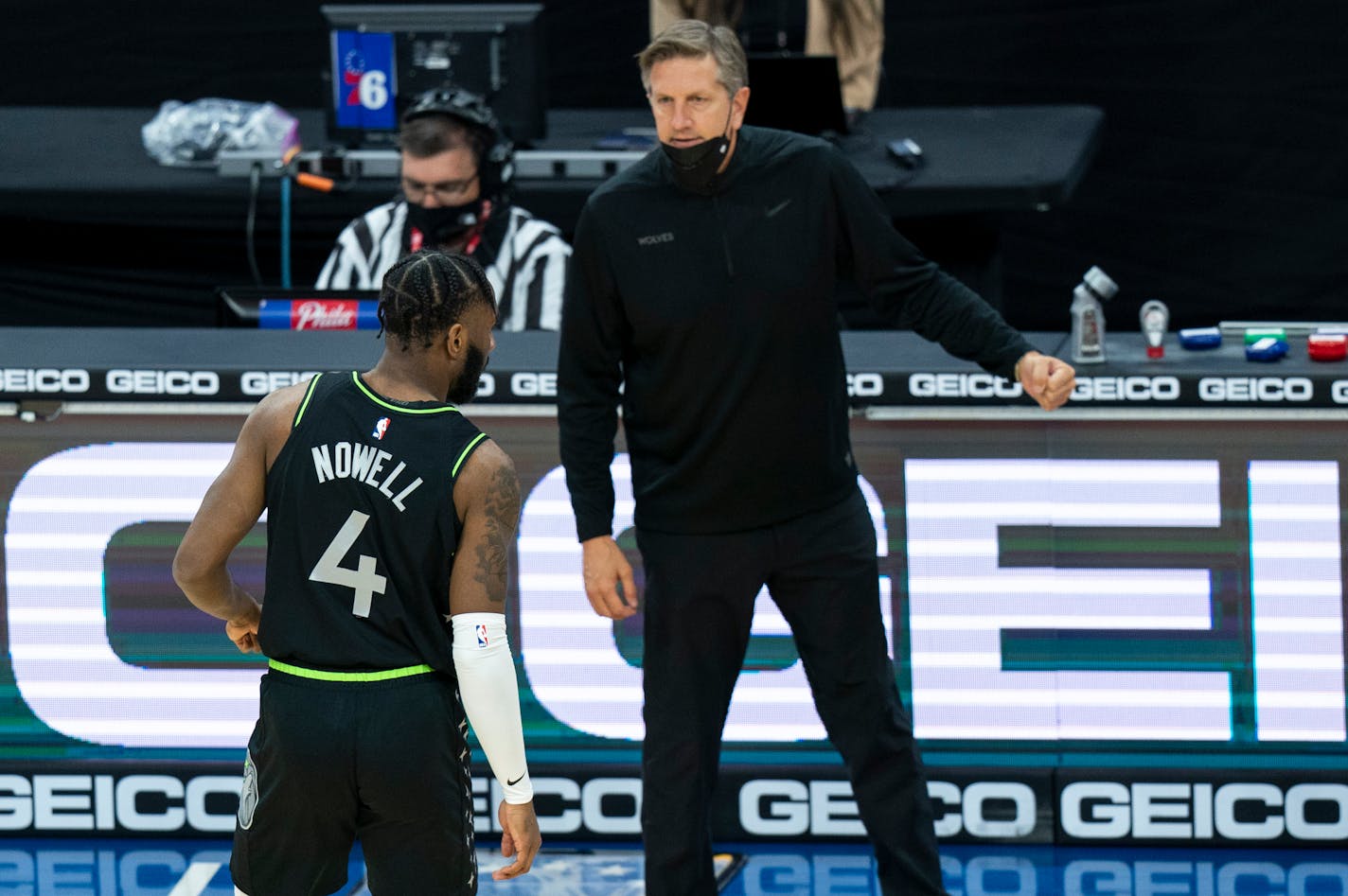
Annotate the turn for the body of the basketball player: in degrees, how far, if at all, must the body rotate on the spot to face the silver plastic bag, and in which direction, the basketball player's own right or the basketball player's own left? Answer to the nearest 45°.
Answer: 0° — they already face it

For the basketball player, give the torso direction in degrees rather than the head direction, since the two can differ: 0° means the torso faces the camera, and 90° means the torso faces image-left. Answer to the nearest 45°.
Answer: approximately 180°

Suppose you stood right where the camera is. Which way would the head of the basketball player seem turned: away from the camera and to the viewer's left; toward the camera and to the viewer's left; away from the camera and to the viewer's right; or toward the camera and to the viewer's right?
away from the camera and to the viewer's right

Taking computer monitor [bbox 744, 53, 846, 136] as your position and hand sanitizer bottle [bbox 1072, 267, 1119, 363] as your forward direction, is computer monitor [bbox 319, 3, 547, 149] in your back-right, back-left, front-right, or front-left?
back-right
